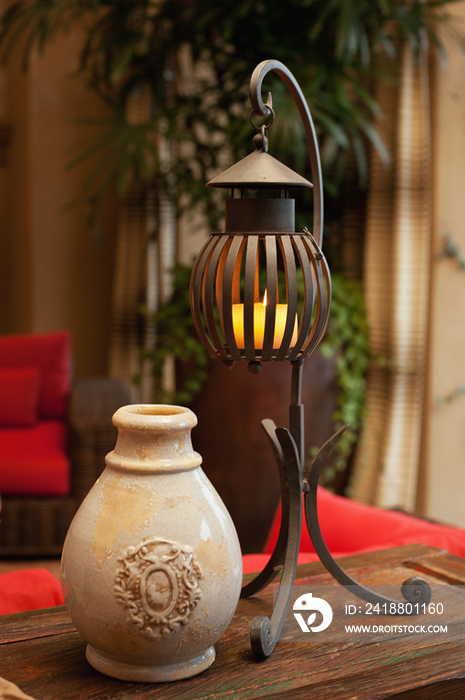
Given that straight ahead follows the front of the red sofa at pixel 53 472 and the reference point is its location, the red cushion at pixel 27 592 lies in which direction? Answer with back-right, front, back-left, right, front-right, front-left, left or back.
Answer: front

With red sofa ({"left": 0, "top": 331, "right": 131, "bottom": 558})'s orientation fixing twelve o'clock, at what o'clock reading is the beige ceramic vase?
The beige ceramic vase is roughly at 12 o'clock from the red sofa.

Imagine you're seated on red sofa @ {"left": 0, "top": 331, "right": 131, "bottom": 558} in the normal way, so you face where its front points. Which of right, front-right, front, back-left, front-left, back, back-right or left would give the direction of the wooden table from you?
front

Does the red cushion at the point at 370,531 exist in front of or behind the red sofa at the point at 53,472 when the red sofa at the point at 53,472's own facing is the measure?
in front

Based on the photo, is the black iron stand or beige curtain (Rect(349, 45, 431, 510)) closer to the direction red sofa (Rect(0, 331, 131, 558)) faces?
the black iron stand

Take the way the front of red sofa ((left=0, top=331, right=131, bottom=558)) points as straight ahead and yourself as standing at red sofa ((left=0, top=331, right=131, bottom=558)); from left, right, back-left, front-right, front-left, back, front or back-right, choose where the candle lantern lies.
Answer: front

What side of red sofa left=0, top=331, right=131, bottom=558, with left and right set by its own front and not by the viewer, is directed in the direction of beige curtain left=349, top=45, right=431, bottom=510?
left

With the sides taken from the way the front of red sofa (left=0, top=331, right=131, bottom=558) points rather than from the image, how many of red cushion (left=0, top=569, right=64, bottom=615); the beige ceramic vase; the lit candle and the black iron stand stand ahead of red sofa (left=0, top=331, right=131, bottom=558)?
4

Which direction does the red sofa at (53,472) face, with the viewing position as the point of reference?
facing the viewer

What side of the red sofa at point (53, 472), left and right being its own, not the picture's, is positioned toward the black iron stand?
front
